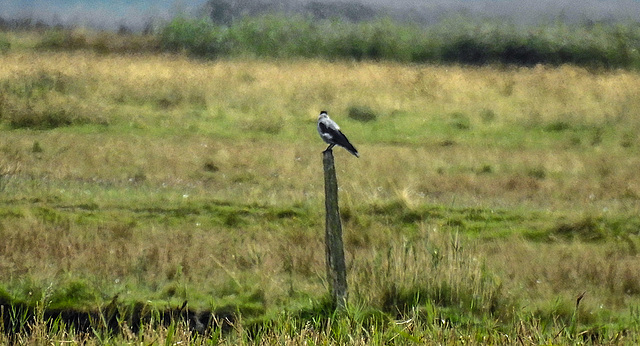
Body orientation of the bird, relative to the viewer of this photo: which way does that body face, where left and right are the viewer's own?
facing to the left of the viewer
